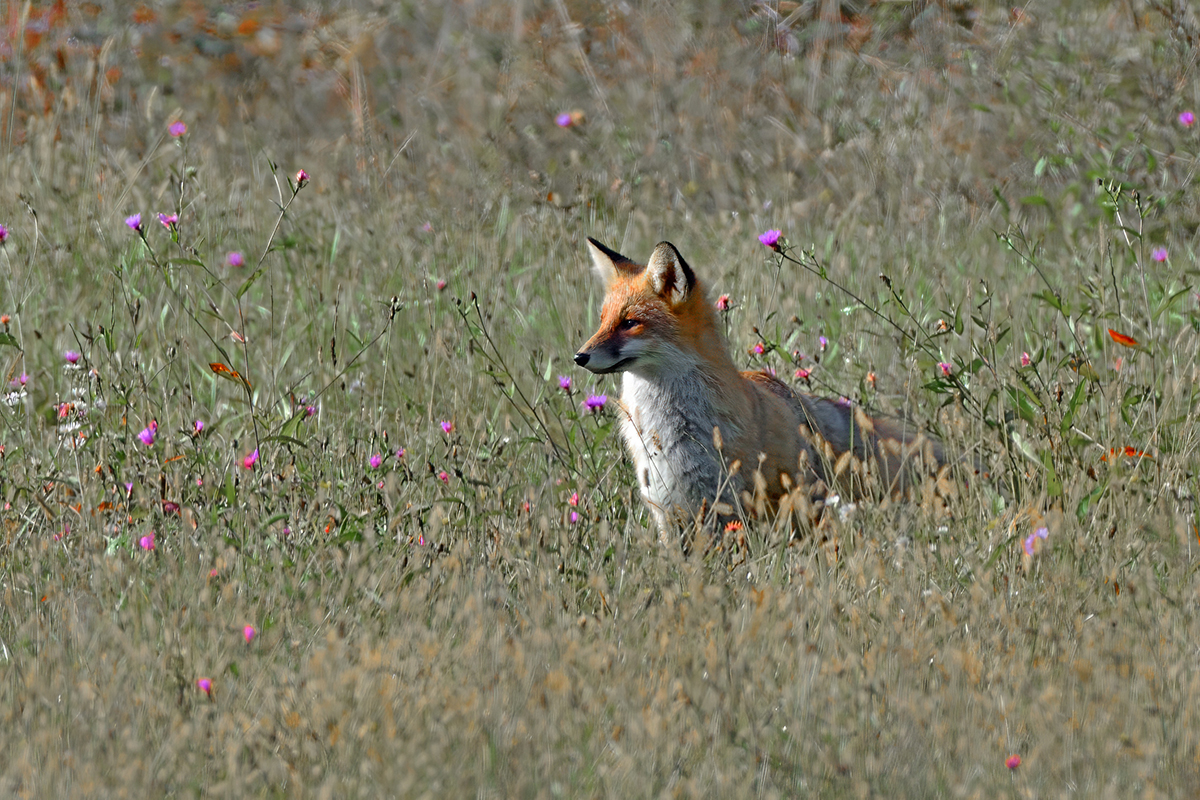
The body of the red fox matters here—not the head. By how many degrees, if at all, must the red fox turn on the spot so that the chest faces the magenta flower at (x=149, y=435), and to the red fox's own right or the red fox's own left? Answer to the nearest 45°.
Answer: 0° — it already faces it

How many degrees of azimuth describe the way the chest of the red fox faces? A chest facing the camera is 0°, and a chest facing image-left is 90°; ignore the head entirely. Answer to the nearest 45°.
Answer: approximately 45°
